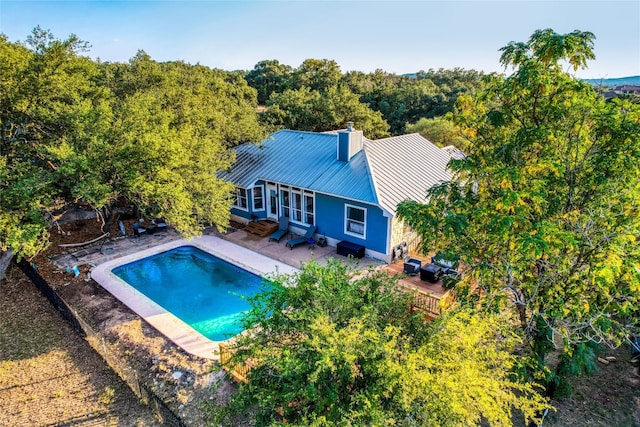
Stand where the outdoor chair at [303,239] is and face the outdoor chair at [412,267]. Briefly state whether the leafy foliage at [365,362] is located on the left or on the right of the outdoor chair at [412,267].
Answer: right

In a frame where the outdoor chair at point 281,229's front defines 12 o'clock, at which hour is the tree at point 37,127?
The tree is roughly at 1 o'clock from the outdoor chair.

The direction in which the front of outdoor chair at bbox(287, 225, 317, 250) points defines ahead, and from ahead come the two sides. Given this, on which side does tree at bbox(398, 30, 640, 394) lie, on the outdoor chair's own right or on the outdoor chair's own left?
on the outdoor chair's own left

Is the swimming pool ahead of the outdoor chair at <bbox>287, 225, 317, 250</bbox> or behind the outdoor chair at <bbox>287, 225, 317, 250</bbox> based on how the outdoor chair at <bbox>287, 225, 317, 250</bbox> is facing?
ahead

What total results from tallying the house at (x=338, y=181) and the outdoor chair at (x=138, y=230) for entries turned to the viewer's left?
0

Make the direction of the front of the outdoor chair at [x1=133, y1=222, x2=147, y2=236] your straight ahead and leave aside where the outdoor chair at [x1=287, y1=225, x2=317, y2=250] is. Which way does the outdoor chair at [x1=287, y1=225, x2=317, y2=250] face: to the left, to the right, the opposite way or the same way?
to the right

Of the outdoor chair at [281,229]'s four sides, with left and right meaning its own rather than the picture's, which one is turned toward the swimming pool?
front

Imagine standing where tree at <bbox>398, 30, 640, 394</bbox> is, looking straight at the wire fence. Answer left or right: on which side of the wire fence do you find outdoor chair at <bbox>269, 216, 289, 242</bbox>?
right

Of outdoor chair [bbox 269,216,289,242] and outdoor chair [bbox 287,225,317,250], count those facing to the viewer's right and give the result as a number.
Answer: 0

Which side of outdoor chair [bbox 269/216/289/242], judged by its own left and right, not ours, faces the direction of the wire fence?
front

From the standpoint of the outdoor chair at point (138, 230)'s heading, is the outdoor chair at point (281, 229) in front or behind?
in front

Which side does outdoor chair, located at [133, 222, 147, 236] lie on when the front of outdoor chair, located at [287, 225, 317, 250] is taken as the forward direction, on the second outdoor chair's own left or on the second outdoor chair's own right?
on the second outdoor chair's own right

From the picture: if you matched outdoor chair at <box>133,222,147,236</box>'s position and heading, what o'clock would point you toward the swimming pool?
The swimming pool is roughly at 1 o'clock from the outdoor chair.
